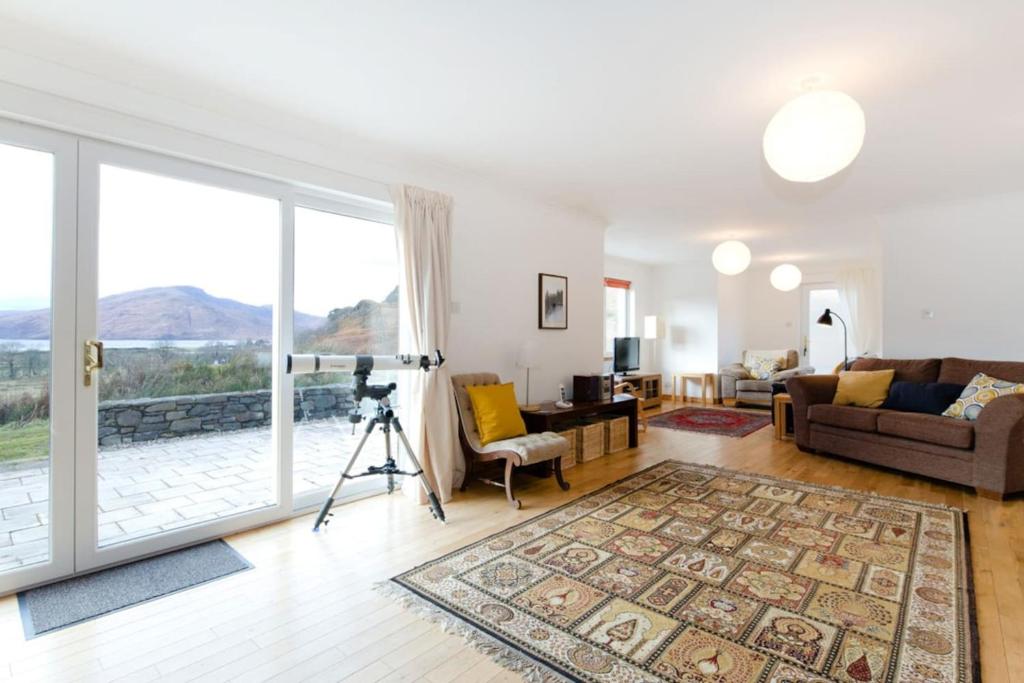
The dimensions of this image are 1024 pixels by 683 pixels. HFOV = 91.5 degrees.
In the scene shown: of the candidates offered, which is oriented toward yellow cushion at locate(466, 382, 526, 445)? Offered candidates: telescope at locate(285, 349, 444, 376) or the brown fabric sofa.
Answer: the brown fabric sofa

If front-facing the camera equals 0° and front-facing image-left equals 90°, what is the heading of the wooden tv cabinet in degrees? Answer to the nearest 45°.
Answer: approximately 315°

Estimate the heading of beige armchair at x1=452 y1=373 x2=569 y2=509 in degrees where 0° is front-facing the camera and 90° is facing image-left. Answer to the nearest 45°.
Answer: approximately 315°

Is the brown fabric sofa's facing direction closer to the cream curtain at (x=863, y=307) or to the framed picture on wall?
the framed picture on wall

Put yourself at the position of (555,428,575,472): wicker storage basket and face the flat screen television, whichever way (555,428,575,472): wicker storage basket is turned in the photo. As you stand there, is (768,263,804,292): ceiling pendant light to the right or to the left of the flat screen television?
right

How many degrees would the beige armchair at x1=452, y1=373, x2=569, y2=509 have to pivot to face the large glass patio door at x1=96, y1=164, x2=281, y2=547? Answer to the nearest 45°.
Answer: approximately 90° to its right

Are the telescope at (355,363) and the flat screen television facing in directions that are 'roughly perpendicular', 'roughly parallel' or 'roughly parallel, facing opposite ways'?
roughly perpendicular

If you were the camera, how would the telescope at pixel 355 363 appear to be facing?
facing to the left of the viewer

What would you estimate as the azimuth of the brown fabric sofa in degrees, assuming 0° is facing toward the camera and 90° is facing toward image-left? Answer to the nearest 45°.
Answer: approximately 45°

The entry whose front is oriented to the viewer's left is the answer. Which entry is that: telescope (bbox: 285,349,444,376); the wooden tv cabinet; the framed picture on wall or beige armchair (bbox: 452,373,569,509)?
the telescope

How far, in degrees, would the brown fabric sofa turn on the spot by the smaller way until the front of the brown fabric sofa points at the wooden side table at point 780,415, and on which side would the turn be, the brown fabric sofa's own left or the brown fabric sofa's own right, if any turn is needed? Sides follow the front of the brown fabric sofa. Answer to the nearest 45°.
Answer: approximately 90° to the brown fabric sofa's own right

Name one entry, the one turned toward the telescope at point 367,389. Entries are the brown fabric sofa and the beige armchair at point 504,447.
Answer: the brown fabric sofa
